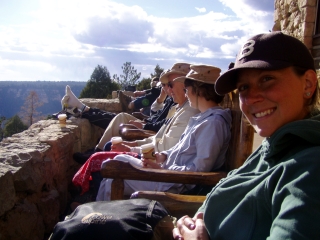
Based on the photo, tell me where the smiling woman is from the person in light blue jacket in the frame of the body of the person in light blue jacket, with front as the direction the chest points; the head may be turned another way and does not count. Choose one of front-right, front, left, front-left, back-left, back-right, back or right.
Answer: left

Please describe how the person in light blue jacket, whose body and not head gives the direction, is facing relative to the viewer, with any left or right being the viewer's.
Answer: facing to the left of the viewer

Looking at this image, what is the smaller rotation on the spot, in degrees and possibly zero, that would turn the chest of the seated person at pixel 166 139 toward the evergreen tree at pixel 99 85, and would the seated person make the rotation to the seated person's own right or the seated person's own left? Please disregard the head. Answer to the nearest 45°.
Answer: approximately 90° to the seated person's own right

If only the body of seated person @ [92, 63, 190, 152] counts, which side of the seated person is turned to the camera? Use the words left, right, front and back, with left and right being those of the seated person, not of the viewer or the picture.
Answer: left

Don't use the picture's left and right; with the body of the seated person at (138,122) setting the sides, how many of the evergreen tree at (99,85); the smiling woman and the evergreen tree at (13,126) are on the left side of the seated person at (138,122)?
1

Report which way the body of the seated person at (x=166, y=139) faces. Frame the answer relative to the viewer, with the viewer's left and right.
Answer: facing to the left of the viewer

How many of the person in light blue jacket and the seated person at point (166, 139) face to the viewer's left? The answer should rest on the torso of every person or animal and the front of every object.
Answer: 2

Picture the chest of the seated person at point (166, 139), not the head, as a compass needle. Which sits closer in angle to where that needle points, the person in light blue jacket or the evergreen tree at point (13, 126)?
the evergreen tree

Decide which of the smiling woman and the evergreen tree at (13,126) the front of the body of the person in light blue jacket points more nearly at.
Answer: the evergreen tree
